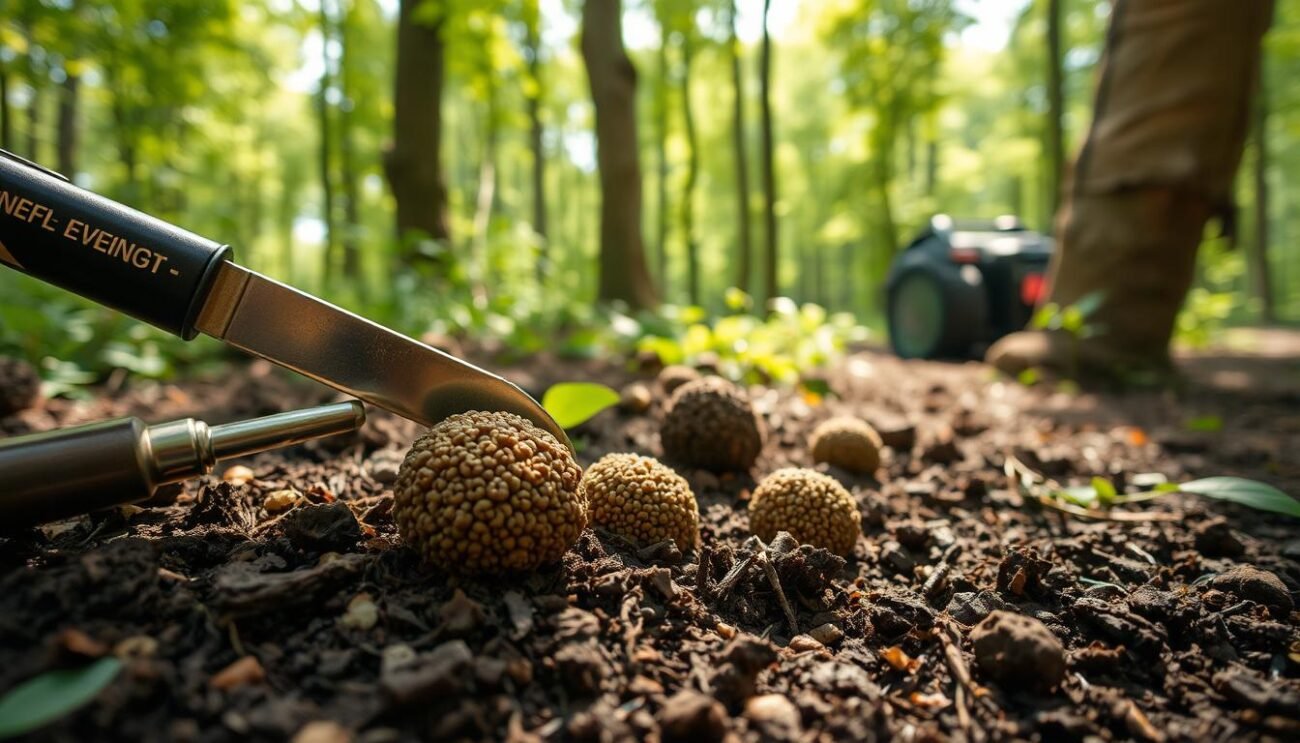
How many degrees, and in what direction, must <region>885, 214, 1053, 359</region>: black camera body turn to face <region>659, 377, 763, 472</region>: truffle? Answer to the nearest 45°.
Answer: approximately 45° to its left

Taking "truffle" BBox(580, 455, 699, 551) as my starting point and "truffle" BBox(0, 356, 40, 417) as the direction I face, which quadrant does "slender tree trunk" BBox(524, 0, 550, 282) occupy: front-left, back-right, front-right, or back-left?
front-right

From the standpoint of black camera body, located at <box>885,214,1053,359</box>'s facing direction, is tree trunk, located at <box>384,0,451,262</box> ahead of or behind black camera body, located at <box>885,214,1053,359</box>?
ahead

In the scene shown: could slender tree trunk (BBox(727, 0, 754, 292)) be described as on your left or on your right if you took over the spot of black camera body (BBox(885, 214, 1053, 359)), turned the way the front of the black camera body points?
on your right

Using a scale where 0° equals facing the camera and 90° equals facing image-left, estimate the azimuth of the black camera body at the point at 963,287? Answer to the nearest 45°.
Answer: approximately 45°

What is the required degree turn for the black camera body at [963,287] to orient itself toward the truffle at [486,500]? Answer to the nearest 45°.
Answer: approximately 45° to its left

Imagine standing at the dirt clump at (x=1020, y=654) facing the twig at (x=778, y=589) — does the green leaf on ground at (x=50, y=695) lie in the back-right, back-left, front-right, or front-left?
front-left

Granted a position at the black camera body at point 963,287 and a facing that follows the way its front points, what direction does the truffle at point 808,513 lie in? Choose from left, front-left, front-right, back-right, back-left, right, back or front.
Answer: front-left
